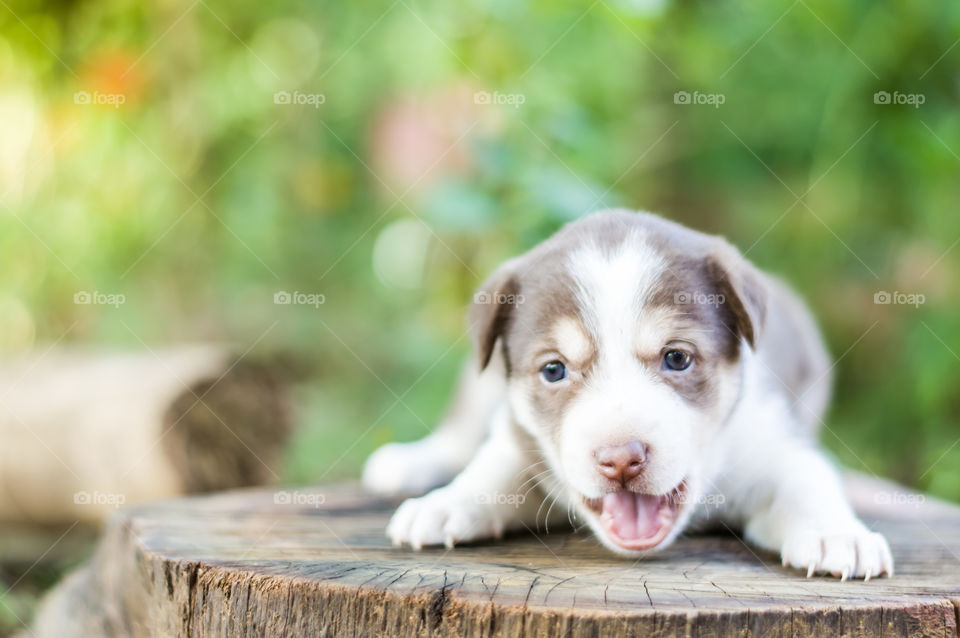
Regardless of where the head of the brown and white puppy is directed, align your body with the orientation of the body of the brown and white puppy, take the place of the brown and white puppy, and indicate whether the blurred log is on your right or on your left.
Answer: on your right

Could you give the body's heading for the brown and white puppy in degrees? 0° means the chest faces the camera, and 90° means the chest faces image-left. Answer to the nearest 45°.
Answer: approximately 0°
